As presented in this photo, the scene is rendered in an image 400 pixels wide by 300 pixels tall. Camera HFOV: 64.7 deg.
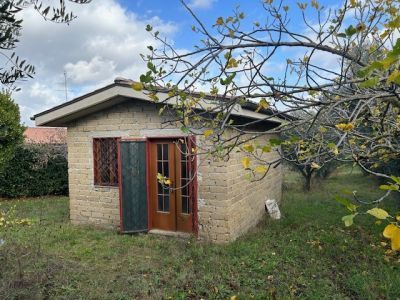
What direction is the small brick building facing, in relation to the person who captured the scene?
facing the viewer and to the left of the viewer

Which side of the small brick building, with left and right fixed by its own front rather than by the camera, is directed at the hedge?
right
